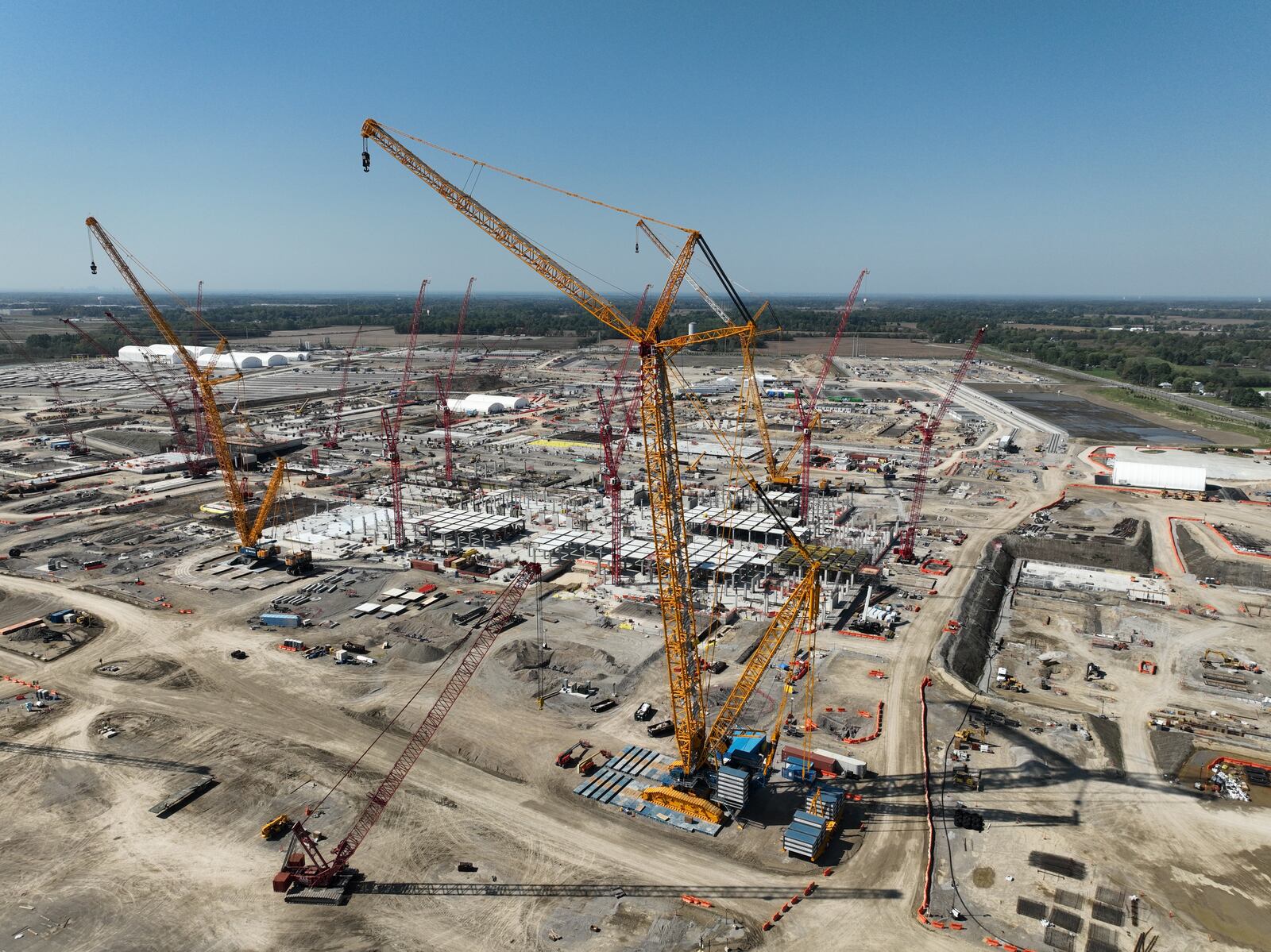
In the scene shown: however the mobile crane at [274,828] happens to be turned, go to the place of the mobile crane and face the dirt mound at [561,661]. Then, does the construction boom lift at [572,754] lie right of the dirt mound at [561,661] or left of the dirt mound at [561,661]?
right

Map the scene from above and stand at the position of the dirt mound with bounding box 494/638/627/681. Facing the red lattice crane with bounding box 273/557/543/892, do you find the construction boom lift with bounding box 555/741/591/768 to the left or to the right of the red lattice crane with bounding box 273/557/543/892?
left
